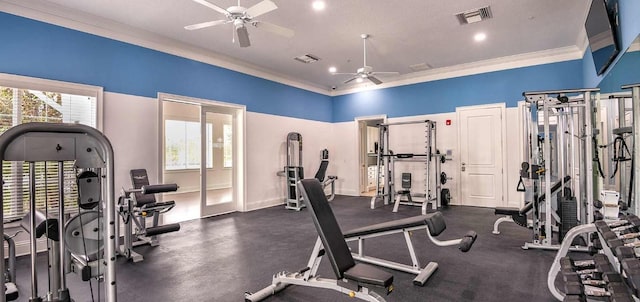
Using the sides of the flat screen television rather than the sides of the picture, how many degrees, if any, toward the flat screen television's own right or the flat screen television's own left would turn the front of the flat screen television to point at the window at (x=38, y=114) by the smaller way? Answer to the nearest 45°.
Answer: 0° — it already faces it

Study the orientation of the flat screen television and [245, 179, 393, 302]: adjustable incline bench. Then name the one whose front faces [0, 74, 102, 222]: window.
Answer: the flat screen television

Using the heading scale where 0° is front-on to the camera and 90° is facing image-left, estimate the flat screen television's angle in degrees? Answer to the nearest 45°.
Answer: approximately 45°

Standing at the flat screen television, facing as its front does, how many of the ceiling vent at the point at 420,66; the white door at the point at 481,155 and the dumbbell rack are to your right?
2

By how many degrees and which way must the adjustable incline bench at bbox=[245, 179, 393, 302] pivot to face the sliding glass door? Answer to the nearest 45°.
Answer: approximately 180°

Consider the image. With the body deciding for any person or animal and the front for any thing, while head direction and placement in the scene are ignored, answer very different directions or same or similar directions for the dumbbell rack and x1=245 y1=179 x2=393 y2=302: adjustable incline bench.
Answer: very different directions

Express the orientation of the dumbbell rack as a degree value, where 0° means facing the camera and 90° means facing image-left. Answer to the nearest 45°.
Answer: approximately 90°

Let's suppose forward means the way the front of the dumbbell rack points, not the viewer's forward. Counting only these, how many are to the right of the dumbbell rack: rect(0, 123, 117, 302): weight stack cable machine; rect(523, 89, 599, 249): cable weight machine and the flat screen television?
2

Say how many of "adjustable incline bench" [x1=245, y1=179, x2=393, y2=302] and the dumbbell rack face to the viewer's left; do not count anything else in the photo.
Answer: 1
